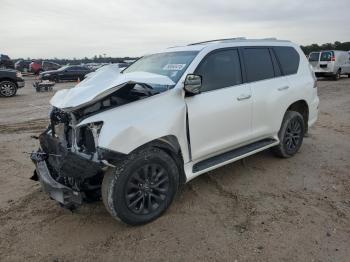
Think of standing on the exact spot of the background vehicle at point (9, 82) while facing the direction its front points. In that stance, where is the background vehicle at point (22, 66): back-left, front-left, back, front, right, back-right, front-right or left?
left

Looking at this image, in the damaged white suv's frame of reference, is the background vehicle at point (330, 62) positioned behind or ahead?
behind

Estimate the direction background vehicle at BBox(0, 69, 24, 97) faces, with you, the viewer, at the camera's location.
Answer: facing to the right of the viewer

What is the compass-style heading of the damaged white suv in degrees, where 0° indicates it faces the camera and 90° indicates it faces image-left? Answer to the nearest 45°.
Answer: approximately 45°

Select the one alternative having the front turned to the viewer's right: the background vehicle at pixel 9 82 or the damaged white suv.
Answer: the background vehicle
